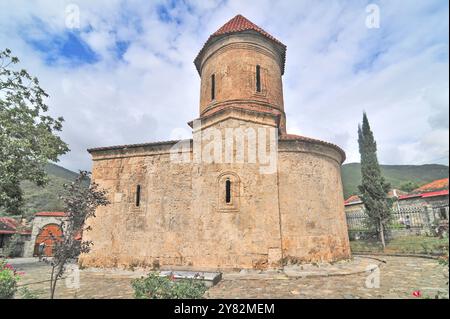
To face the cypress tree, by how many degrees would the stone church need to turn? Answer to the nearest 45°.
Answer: approximately 135° to its right

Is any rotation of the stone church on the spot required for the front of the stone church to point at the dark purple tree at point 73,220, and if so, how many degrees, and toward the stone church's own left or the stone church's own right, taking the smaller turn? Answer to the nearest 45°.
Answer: approximately 45° to the stone church's own left

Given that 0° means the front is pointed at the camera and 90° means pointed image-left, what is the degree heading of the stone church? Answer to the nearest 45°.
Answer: approximately 90°

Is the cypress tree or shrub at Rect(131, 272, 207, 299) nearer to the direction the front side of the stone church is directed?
the shrub

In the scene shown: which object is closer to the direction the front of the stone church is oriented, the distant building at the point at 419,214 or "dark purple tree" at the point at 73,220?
the dark purple tree

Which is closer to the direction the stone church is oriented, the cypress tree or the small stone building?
the small stone building

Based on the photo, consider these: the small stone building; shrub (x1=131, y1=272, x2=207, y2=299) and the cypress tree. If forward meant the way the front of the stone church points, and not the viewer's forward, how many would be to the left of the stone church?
1

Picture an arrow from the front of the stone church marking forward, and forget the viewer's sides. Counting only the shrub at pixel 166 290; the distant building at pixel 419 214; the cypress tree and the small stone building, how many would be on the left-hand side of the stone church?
1

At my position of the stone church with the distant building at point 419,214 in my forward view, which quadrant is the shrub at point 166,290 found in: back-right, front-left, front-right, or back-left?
back-right

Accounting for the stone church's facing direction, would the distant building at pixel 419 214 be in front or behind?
behind

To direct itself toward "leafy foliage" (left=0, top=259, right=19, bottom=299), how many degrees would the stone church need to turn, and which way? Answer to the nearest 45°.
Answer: approximately 45° to its left

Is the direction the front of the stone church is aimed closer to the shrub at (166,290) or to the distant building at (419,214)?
the shrub

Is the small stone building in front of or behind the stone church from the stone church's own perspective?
in front
